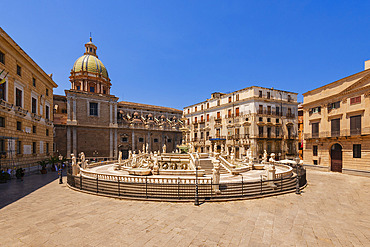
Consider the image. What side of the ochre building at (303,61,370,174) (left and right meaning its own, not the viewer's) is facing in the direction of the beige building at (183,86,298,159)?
right

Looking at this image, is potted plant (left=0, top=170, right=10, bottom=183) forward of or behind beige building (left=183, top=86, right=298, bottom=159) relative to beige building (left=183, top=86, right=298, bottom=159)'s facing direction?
forward

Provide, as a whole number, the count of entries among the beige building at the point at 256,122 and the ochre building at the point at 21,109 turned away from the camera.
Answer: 0

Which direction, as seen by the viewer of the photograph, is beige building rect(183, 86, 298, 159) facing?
facing the viewer and to the left of the viewer

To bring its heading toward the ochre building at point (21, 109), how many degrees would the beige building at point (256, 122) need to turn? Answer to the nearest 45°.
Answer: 0° — it already faces it

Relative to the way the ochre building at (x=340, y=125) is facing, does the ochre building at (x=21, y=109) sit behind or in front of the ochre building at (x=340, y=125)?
in front

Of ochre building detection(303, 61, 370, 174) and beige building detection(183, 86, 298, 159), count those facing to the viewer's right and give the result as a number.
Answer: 0

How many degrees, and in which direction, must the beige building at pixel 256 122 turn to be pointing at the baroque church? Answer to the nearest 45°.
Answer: approximately 45° to its right

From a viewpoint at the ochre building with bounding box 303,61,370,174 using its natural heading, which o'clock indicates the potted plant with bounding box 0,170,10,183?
The potted plant is roughly at 12 o'clock from the ochre building.

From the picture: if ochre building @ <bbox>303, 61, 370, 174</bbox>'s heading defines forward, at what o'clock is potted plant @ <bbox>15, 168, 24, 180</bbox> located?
The potted plant is roughly at 12 o'clock from the ochre building.
